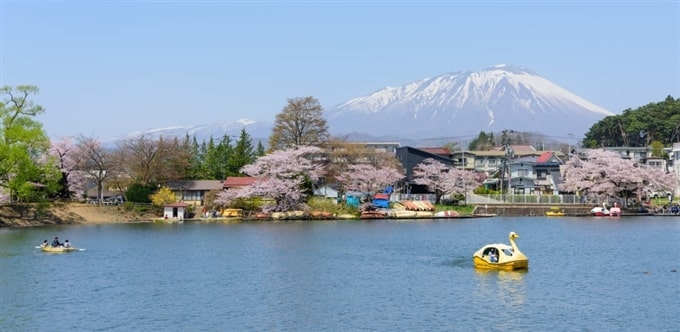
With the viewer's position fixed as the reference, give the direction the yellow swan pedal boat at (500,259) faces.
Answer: facing to the right of the viewer

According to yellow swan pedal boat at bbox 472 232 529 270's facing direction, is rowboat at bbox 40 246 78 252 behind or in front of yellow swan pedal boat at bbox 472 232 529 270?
behind
